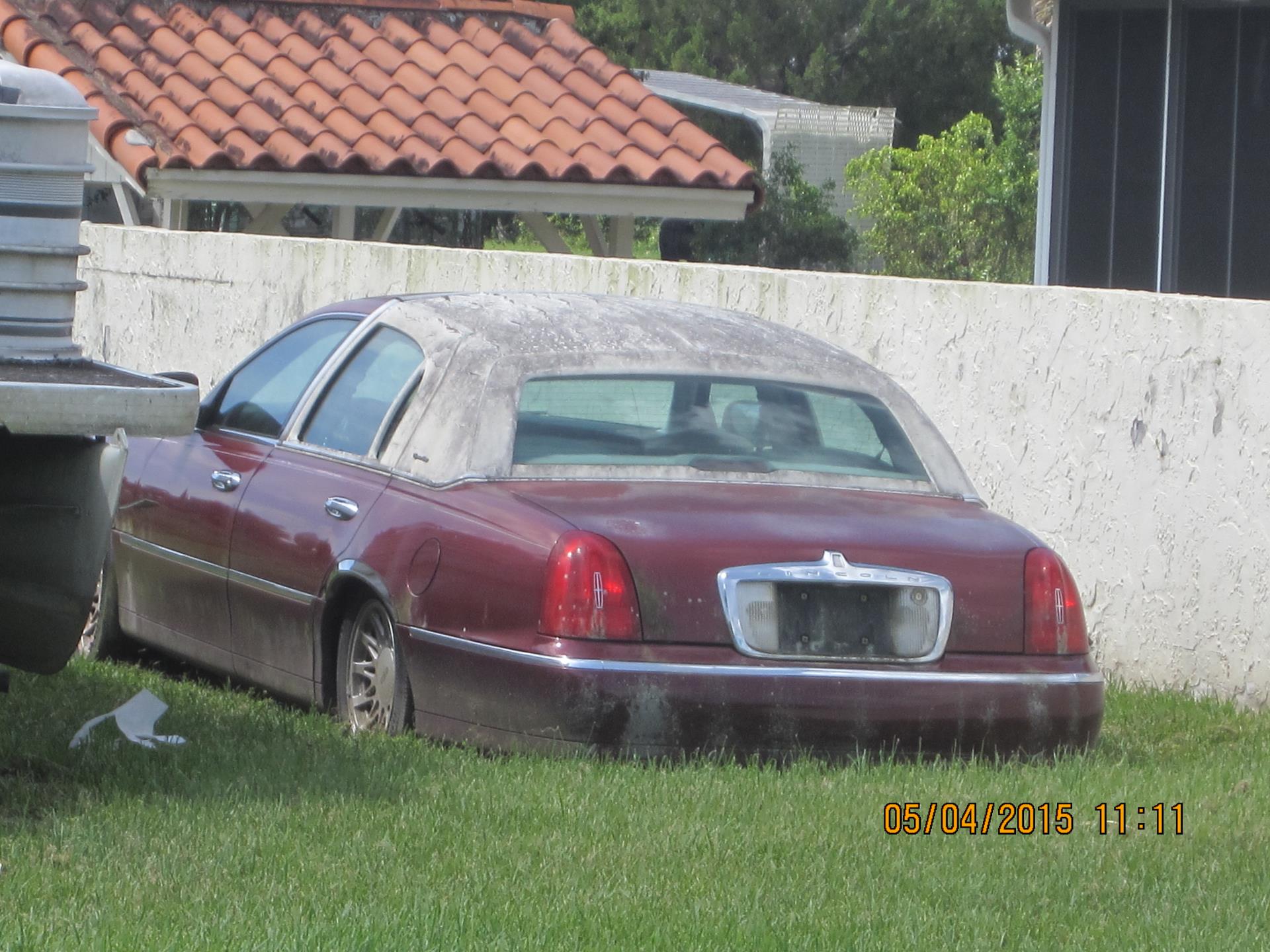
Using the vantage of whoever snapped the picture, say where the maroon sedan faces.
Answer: facing away from the viewer and to the left of the viewer

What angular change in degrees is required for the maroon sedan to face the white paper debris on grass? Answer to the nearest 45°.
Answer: approximately 45° to its left

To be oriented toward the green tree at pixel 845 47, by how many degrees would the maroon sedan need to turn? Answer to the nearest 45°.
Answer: approximately 45° to its right
